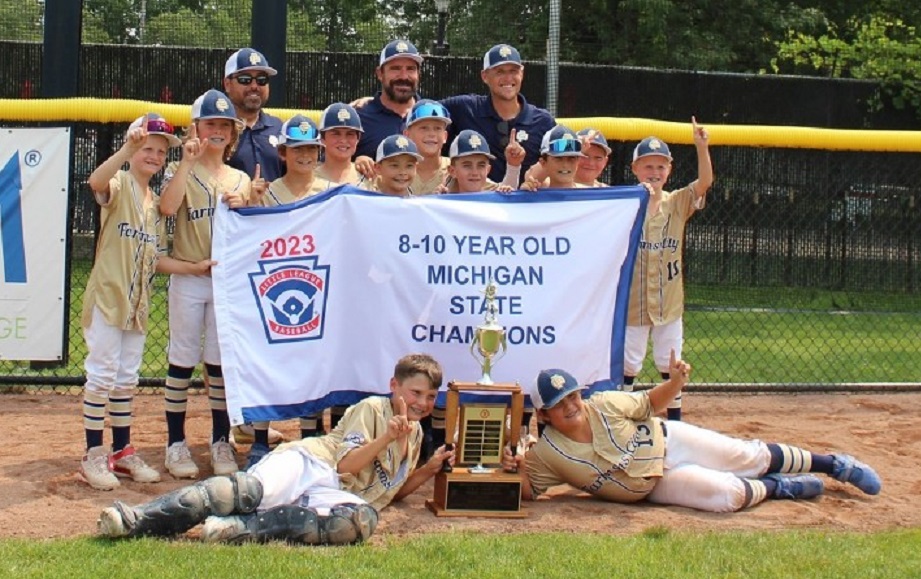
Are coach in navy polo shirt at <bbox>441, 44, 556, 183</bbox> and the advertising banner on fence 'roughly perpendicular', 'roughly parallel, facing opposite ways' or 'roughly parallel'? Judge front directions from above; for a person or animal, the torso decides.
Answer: roughly parallel

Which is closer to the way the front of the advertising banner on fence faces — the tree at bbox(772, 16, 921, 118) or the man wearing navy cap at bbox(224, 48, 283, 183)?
the man wearing navy cap

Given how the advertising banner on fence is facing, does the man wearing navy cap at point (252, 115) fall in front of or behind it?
in front

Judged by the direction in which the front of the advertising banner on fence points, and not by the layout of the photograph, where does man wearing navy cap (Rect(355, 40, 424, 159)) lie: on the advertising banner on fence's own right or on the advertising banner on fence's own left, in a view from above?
on the advertising banner on fence's own left

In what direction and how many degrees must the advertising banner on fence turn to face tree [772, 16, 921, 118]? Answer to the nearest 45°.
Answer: approximately 135° to its left

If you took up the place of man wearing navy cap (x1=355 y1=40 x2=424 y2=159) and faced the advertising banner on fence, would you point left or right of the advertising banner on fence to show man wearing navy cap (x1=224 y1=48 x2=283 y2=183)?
left

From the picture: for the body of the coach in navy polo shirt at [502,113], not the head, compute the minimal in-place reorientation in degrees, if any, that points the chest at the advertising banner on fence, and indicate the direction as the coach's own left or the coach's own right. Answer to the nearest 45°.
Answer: approximately 90° to the coach's own right

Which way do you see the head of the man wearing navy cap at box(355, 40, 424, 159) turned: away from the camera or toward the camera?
toward the camera

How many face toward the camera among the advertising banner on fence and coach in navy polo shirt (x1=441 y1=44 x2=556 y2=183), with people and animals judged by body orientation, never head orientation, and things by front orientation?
2

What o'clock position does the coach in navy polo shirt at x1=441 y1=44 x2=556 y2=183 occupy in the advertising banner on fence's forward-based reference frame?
The coach in navy polo shirt is roughly at 10 o'clock from the advertising banner on fence.

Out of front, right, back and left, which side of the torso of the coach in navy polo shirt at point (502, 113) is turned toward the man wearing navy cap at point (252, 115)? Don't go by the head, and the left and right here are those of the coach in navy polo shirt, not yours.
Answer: right

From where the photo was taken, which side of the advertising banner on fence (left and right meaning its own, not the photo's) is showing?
front
